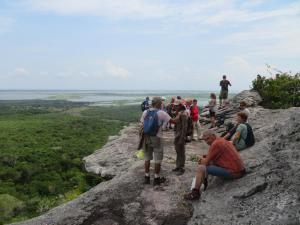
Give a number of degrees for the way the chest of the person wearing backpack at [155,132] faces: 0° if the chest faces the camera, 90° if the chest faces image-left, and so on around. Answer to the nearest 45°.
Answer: approximately 225°

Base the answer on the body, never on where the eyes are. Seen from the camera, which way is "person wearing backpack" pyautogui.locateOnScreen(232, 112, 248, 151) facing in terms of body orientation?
to the viewer's left

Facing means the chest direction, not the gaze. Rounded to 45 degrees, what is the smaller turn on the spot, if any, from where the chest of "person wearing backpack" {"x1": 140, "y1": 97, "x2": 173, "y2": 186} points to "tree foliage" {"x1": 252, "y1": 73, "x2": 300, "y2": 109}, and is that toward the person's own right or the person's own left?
0° — they already face it

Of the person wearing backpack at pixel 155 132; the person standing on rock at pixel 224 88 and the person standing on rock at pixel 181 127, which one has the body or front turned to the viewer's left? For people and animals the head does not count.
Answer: the person standing on rock at pixel 181 127

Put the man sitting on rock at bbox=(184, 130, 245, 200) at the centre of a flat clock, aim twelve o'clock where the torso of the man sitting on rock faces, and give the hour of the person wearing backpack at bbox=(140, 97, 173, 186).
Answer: The person wearing backpack is roughly at 1 o'clock from the man sitting on rock.

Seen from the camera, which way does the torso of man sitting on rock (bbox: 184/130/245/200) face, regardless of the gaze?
to the viewer's left

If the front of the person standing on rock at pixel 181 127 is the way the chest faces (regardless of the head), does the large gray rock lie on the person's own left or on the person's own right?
on the person's own left

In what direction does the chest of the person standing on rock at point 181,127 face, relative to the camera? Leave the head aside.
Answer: to the viewer's left

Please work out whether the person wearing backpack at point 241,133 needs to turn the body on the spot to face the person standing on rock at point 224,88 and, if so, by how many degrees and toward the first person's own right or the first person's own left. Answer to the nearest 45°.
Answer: approximately 90° to the first person's own right
